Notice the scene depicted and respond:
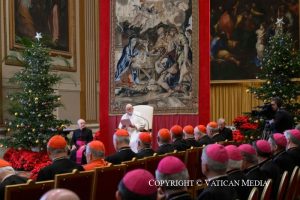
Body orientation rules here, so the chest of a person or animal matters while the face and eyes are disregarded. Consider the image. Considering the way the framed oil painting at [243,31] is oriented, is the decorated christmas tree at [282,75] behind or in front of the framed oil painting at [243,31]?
in front

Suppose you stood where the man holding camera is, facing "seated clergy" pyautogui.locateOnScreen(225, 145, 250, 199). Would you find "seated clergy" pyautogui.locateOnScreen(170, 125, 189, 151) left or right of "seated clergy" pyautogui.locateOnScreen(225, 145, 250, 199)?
right

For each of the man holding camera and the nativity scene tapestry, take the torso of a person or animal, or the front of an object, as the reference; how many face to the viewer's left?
1

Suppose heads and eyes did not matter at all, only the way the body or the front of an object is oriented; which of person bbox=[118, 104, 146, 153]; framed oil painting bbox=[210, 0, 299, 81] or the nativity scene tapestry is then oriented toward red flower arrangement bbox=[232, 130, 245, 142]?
the framed oil painting

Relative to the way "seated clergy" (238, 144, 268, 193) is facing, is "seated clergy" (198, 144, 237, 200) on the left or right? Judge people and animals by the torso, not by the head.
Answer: on its left

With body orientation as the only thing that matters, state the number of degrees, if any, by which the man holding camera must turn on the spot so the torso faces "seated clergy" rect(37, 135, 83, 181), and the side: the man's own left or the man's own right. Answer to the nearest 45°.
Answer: approximately 45° to the man's own left

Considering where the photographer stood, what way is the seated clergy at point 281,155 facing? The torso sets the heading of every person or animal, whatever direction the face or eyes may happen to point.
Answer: facing away from the viewer and to the left of the viewer

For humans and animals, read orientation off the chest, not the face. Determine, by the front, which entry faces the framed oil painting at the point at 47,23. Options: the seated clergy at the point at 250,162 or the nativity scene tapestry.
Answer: the seated clergy

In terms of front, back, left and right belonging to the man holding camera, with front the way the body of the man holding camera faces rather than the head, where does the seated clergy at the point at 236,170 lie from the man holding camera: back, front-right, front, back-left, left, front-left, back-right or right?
left

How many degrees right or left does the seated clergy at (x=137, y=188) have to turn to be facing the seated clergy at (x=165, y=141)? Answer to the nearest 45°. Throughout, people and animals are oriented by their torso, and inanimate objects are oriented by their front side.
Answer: approximately 45° to its right
